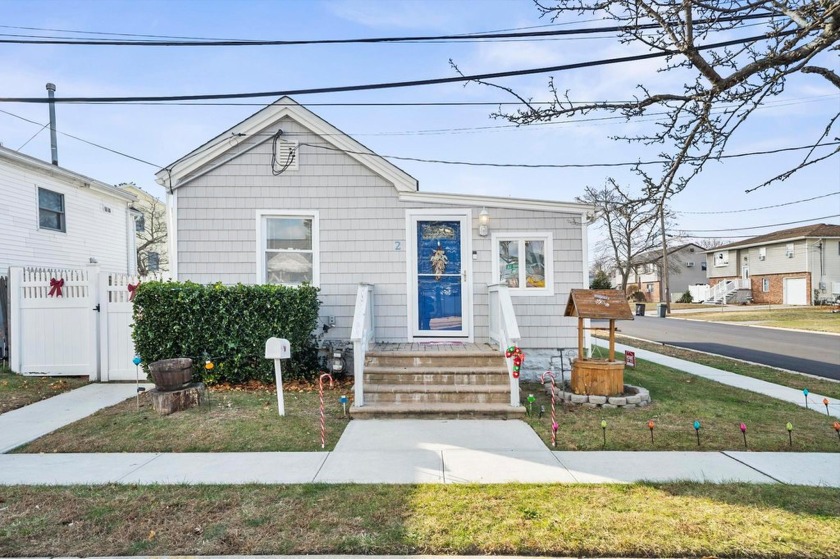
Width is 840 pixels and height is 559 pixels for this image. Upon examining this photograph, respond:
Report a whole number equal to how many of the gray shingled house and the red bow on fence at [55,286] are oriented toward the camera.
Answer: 2

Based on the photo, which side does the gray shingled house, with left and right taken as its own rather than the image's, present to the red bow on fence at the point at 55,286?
right

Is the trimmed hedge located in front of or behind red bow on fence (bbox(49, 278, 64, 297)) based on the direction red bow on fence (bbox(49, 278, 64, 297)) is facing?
in front

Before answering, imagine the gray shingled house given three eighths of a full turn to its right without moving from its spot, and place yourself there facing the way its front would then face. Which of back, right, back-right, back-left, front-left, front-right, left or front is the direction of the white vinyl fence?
front-left

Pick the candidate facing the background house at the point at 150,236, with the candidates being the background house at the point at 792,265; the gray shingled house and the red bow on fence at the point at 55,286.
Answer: the background house at the point at 792,265

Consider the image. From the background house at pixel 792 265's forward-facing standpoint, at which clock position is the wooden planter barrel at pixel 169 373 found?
The wooden planter barrel is roughly at 11 o'clock from the background house.

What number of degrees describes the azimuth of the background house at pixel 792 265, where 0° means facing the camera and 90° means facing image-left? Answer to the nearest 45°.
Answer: approximately 45°

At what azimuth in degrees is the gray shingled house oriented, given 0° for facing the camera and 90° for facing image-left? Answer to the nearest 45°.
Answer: approximately 0°

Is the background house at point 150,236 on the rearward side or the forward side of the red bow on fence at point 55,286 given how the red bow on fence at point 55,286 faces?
on the rearward side

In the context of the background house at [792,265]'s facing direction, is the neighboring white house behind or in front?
in front

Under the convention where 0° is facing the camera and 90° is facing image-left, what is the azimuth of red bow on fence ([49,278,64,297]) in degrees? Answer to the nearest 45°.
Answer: approximately 0°

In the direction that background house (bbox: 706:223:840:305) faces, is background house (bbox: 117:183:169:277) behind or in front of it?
in front
